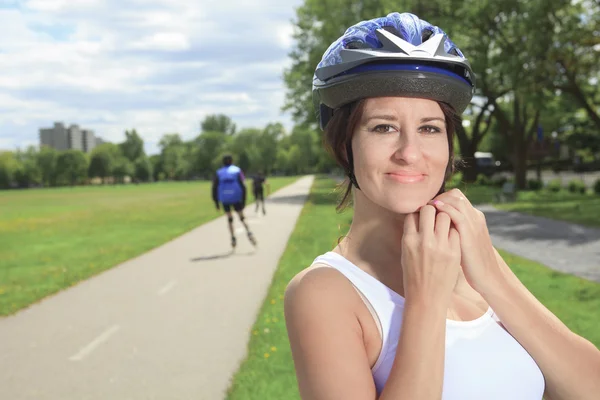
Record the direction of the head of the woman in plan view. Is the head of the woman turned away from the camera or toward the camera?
toward the camera

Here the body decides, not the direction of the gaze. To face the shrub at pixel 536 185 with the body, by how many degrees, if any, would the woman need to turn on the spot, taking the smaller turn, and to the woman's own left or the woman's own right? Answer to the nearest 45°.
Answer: approximately 135° to the woman's own left

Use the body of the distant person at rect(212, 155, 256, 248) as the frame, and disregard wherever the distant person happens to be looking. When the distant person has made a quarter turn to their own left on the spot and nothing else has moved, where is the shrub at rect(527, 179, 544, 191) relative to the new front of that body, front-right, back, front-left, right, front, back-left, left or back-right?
back-right

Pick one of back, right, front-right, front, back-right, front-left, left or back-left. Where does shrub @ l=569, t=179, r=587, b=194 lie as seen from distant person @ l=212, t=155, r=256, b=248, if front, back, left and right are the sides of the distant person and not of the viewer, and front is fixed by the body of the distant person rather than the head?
front-right

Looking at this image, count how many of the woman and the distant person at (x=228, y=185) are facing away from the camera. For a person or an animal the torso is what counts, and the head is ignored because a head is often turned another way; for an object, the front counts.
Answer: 1

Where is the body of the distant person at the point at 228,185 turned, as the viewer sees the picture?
away from the camera

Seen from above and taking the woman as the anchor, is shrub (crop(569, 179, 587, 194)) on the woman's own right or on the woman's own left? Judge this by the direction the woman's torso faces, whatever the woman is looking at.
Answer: on the woman's own left

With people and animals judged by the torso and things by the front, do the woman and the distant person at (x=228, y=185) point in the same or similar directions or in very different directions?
very different directions

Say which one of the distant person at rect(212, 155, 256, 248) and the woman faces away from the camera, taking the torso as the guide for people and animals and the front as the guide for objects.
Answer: the distant person

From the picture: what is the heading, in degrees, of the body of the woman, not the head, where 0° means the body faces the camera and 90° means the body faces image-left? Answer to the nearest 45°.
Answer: approximately 315°

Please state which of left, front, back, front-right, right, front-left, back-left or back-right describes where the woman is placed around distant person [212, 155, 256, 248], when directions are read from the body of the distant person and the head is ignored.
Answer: back
